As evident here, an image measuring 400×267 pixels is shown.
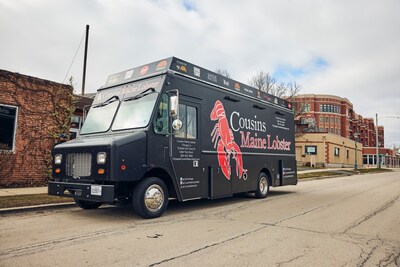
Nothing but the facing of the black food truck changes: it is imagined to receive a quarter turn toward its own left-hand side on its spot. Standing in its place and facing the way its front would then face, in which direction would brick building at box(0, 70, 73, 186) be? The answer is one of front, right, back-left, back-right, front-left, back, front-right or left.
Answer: back

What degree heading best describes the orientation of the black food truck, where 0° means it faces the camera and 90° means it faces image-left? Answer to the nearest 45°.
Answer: approximately 45°
